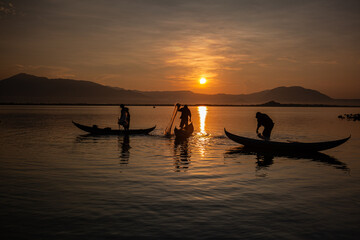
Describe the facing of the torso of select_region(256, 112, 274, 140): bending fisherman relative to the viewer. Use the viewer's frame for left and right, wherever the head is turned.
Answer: facing to the left of the viewer
